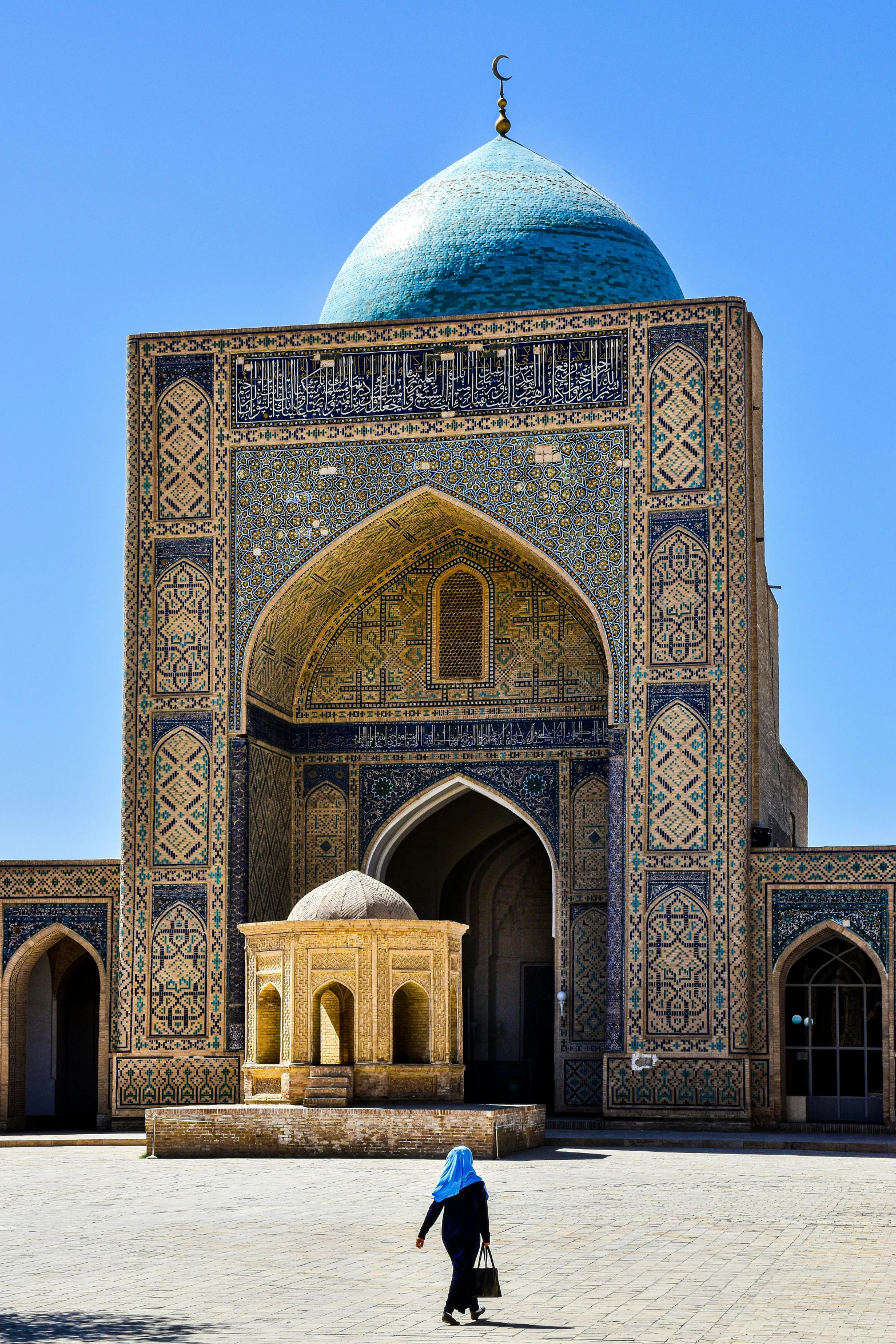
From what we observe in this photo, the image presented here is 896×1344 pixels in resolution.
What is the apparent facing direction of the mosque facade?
toward the camera

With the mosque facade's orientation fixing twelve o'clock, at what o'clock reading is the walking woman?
The walking woman is roughly at 12 o'clock from the mosque facade.

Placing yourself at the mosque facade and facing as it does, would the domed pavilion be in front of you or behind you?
in front
